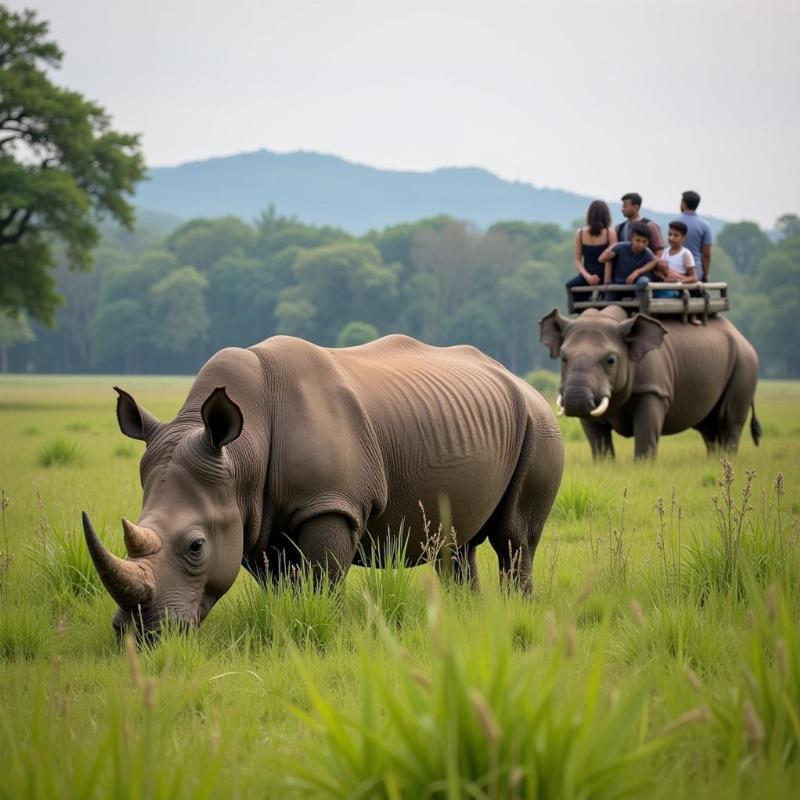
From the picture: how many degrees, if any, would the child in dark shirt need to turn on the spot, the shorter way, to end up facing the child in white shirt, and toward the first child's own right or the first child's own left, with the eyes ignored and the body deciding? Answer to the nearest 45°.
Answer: approximately 135° to the first child's own left

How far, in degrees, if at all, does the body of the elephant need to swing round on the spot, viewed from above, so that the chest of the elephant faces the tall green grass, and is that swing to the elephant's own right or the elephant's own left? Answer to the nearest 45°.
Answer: approximately 45° to the elephant's own left

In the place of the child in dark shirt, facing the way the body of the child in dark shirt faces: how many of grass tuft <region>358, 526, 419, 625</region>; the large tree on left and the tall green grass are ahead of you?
2

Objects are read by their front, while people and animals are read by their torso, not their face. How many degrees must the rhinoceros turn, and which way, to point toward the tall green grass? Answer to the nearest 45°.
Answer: approximately 45° to its left

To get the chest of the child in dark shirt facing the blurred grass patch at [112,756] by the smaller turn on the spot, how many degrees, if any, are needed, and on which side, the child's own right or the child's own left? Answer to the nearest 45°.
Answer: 0° — they already face it

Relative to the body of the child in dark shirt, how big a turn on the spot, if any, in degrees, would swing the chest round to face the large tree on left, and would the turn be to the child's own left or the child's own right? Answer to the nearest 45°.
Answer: approximately 135° to the child's own right

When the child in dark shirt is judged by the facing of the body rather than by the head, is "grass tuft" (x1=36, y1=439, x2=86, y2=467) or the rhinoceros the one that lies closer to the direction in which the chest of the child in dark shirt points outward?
the rhinoceros

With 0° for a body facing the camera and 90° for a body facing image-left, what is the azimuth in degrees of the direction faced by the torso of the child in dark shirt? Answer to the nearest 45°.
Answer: approximately 0°
